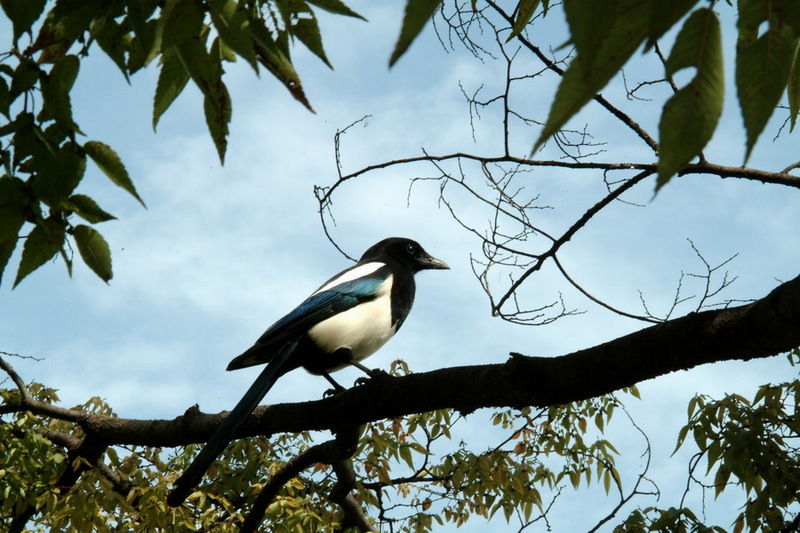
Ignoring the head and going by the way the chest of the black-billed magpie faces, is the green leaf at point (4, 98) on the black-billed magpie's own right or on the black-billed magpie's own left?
on the black-billed magpie's own right

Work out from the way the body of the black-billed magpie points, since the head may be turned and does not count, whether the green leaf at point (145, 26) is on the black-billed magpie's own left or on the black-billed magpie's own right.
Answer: on the black-billed magpie's own right

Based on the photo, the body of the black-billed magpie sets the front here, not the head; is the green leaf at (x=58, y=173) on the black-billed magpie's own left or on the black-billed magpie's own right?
on the black-billed magpie's own right

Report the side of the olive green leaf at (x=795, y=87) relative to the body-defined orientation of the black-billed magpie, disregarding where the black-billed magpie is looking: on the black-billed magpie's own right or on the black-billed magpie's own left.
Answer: on the black-billed magpie's own right

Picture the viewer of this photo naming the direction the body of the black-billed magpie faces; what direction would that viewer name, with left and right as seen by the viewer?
facing to the right of the viewer

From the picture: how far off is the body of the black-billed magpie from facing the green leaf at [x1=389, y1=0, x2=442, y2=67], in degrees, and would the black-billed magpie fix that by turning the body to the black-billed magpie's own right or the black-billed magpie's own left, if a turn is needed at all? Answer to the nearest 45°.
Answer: approximately 90° to the black-billed magpie's own right

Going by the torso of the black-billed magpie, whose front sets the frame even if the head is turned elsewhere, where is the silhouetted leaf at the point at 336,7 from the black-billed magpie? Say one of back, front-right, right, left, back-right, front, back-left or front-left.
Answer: right
